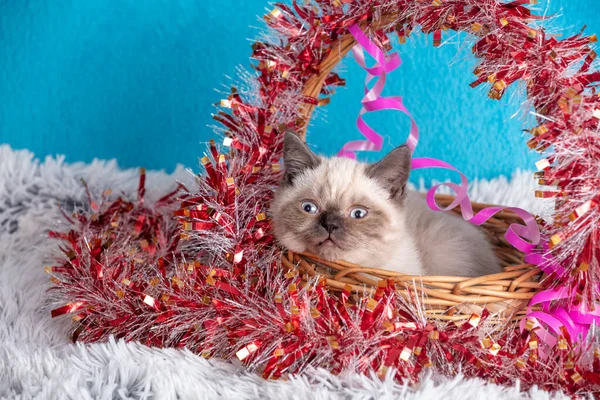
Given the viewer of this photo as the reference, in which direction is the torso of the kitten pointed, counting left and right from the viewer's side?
facing the viewer and to the left of the viewer
